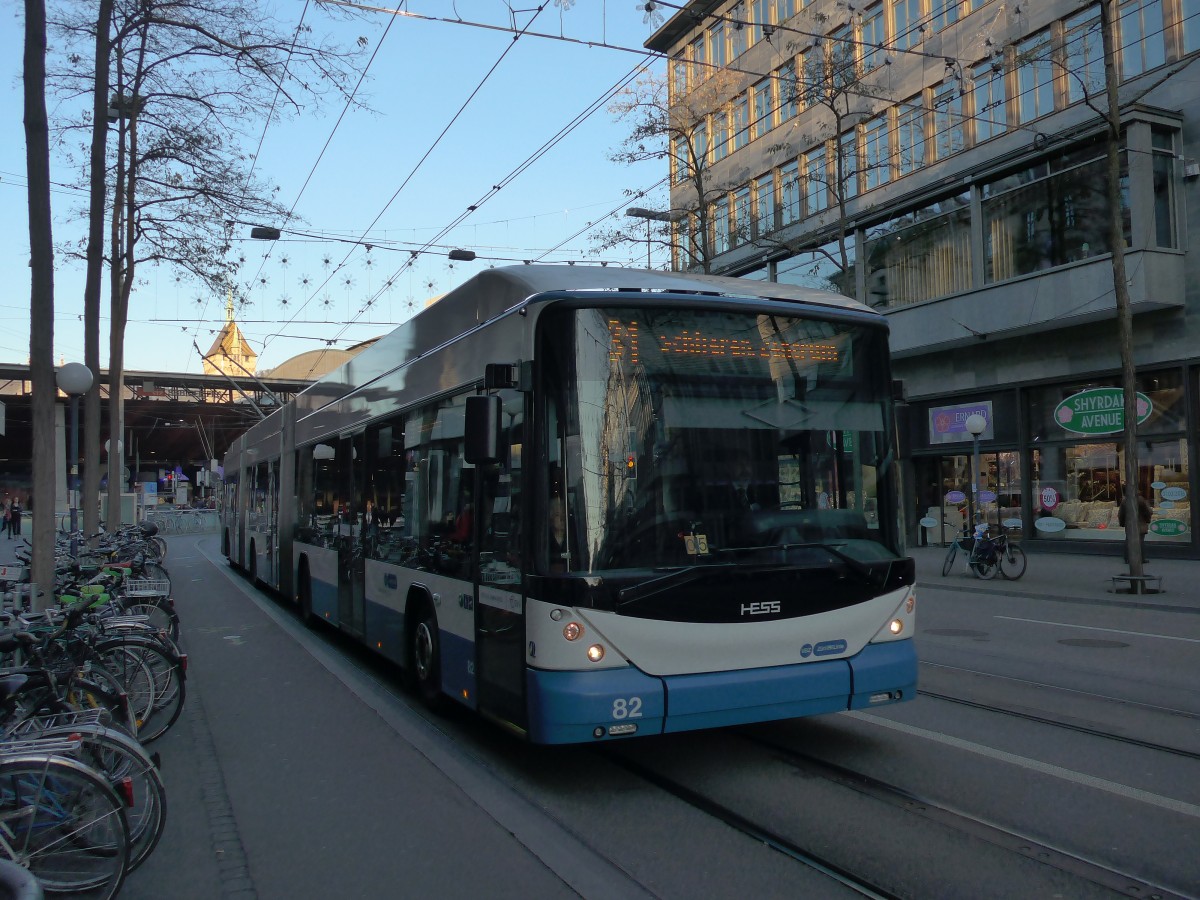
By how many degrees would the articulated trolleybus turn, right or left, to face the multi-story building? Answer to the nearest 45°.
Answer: approximately 90° to its left

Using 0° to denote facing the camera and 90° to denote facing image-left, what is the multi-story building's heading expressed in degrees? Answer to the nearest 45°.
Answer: approximately 45°

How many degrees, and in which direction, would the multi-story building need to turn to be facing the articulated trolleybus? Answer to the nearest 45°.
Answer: approximately 45° to its left

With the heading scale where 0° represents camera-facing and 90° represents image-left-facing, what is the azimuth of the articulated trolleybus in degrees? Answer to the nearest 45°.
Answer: approximately 315°

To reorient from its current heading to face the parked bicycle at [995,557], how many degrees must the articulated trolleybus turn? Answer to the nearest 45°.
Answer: approximately 90° to its left

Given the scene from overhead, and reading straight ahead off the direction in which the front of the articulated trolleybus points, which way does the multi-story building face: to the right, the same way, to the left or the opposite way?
to the right
